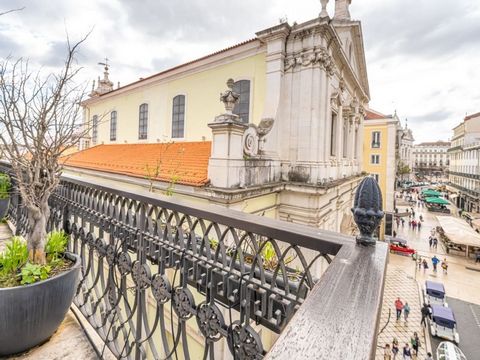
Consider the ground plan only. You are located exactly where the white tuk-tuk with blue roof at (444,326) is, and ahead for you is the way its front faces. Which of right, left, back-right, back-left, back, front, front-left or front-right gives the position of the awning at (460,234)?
back

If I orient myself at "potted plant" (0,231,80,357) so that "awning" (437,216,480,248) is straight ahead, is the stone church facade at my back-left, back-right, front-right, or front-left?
front-left

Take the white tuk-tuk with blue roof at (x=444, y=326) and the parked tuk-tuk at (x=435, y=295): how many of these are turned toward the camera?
2

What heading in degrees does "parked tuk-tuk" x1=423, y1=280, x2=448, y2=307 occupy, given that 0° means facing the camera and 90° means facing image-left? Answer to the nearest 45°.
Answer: approximately 0°

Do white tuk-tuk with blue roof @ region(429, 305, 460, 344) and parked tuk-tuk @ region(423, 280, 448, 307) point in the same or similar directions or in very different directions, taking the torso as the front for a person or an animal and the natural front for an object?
same or similar directions

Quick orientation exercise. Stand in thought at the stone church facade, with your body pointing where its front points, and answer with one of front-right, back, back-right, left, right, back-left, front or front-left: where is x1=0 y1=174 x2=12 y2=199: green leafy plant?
right

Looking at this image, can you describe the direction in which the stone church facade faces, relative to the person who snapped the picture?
facing the viewer and to the right of the viewer

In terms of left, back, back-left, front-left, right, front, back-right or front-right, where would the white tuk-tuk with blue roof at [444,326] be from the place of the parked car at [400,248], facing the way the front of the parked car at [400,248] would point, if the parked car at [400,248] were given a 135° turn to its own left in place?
back

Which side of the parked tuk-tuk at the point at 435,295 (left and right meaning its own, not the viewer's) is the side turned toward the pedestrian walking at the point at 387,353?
front

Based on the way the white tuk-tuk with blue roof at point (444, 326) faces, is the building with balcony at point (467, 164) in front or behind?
behind

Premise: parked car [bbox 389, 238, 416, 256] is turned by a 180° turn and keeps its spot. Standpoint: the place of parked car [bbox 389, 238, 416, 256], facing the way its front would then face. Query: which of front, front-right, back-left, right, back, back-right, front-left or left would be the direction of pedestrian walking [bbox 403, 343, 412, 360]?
back-left
